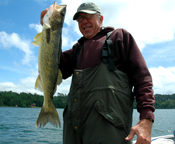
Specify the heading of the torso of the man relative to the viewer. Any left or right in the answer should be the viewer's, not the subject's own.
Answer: facing the viewer and to the left of the viewer
